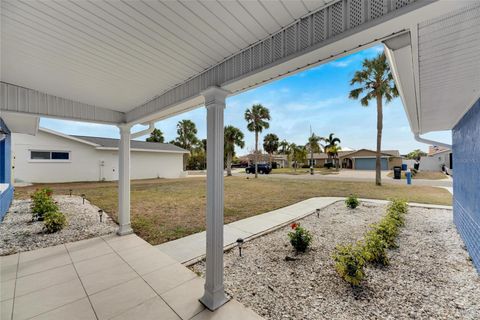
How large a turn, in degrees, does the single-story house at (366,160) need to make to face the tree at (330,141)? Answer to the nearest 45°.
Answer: approximately 90° to its right

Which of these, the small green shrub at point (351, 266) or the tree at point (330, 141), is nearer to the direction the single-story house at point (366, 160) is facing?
the small green shrub

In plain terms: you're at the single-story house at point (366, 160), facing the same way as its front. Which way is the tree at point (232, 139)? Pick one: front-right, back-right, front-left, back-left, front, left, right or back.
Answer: front-right

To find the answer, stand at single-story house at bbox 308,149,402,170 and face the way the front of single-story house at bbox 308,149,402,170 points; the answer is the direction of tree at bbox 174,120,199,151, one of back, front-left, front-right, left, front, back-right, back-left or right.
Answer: front-right

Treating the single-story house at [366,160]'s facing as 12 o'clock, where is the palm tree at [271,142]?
The palm tree is roughly at 2 o'clock from the single-story house.

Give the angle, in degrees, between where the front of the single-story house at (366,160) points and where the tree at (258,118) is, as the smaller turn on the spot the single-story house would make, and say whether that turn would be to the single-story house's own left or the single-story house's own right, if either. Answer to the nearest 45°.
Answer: approximately 45° to the single-story house's own right

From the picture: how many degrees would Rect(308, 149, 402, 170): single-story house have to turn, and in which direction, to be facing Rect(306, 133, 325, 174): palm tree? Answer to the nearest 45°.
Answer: approximately 90° to its right

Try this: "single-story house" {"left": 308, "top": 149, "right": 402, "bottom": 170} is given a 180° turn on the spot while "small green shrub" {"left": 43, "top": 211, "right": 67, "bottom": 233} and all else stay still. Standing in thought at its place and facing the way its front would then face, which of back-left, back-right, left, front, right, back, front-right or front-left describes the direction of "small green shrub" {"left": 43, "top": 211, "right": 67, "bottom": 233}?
back

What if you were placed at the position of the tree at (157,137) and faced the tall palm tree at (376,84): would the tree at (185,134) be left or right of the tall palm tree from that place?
left

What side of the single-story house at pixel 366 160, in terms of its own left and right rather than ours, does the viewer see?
front

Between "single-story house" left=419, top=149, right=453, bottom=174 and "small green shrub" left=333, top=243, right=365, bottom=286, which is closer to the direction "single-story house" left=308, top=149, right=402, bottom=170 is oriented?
the small green shrub

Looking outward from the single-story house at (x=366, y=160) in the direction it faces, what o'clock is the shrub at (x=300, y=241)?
The shrub is roughly at 12 o'clock from the single-story house.

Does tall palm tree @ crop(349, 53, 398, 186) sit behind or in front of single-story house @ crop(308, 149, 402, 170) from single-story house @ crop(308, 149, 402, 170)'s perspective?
in front

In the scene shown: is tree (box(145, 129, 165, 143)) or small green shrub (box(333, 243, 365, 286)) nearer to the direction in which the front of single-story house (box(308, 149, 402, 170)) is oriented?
the small green shrub

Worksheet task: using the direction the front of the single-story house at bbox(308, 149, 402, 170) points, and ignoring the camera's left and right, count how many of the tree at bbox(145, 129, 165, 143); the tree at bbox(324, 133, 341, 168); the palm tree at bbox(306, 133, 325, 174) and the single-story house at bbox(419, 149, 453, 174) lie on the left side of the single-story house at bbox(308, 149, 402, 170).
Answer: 1

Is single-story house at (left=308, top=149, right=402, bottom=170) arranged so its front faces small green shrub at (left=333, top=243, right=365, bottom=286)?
yes
